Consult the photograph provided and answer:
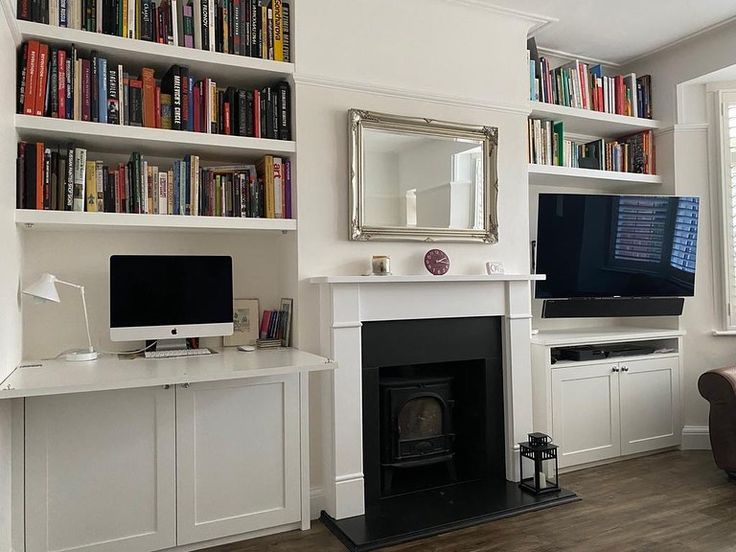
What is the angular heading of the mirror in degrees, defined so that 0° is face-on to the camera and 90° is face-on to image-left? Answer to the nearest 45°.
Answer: approximately 315°

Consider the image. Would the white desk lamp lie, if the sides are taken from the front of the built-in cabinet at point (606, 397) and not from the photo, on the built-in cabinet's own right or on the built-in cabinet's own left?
on the built-in cabinet's own right

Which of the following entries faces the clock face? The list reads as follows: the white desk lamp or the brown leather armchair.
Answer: the brown leather armchair

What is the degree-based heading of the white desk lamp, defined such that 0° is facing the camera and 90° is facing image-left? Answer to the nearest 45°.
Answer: approximately 90°

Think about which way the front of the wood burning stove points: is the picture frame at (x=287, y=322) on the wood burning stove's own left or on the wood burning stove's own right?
on the wood burning stove's own right

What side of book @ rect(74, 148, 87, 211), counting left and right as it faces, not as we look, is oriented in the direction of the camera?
right

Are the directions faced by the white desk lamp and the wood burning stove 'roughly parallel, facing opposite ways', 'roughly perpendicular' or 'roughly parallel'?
roughly perpendicular

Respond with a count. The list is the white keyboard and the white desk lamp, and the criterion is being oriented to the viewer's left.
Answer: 1

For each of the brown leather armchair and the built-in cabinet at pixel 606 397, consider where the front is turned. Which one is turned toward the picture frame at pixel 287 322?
the brown leather armchair
